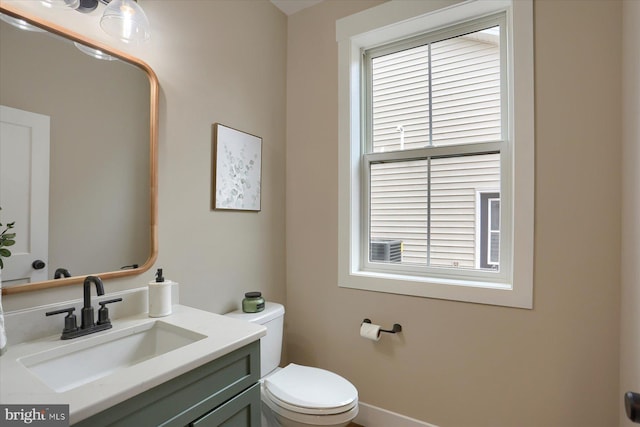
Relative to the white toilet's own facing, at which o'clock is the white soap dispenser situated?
The white soap dispenser is roughly at 4 o'clock from the white toilet.

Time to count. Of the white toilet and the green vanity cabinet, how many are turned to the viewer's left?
0

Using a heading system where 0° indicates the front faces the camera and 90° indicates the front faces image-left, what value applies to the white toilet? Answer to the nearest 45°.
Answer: approximately 315°

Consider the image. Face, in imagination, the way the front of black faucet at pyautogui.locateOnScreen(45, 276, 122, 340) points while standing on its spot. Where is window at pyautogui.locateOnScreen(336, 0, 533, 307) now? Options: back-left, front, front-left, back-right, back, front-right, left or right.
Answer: front-left
